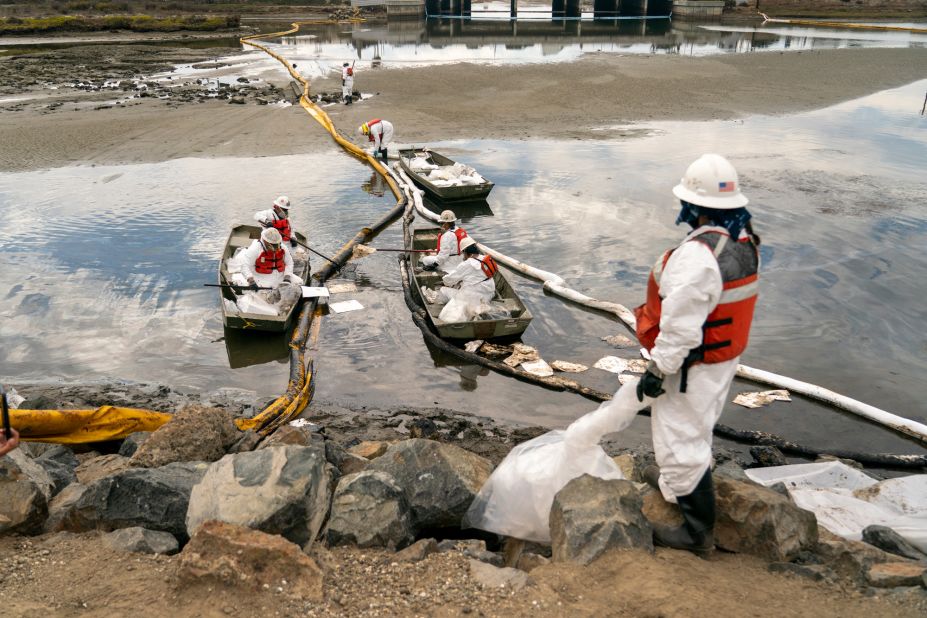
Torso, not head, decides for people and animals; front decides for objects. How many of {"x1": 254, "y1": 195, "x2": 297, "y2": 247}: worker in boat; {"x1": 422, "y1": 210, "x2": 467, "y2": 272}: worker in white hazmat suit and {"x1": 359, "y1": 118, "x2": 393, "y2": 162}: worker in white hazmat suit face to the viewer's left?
2

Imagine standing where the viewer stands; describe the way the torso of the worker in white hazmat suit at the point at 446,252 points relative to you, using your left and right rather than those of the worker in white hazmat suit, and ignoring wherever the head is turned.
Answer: facing to the left of the viewer

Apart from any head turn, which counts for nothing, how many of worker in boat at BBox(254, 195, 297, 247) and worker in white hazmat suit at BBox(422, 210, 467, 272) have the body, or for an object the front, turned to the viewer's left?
1

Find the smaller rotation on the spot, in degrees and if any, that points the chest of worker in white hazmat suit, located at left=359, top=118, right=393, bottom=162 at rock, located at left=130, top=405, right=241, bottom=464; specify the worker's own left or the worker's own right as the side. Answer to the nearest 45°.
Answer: approximately 90° to the worker's own left

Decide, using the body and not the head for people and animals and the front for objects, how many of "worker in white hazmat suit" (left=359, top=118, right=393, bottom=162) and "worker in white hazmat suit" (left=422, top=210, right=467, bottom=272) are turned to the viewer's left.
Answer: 2

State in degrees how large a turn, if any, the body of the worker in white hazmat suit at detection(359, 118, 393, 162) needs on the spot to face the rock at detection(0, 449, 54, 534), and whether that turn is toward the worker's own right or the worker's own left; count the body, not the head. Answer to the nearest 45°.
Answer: approximately 90° to the worker's own left

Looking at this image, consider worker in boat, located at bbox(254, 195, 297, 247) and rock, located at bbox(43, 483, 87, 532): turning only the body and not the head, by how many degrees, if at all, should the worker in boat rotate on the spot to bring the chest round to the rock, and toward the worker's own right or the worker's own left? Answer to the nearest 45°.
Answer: approximately 45° to the worker's own right

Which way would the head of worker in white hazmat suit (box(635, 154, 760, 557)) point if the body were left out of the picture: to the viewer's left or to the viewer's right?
to the viewer's left

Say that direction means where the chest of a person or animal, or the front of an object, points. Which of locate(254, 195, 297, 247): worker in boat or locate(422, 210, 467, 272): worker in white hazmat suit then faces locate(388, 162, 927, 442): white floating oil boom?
the worker in boat

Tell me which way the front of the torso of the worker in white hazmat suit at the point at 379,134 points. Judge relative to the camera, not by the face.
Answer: to the viewer's left
